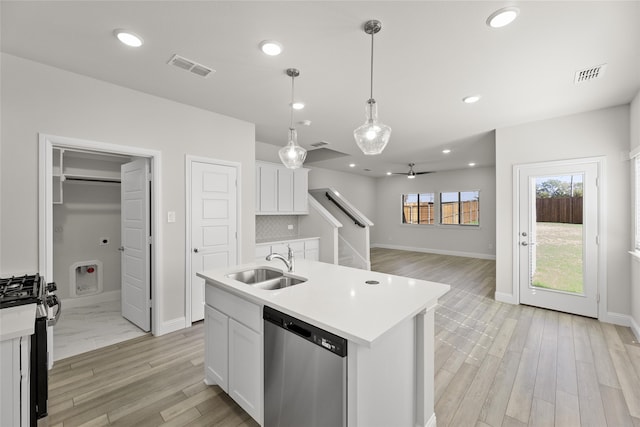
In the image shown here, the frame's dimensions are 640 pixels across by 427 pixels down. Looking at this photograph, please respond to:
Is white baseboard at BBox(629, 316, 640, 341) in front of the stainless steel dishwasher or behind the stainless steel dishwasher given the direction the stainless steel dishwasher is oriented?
behind

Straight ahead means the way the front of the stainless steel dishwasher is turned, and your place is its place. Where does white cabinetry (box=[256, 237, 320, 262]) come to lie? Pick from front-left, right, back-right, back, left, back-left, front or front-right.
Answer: back-right

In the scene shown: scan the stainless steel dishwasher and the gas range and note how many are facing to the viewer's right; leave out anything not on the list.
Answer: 1

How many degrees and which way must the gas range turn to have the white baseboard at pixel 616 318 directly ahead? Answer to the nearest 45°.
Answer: approximately 45° to its right

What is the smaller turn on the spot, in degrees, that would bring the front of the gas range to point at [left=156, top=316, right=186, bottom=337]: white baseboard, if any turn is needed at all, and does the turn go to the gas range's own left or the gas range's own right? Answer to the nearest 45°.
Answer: approximately 45° to the gas range's own left

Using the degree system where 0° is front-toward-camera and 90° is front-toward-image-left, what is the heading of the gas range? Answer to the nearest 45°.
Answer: approximately 270°

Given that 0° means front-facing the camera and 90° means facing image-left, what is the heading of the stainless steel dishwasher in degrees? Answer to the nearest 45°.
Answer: approximately 45°

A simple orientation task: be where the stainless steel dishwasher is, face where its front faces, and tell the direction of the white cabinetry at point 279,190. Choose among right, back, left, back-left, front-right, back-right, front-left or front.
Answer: back-right

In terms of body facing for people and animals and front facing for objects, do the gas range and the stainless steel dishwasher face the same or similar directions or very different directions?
very different directions
